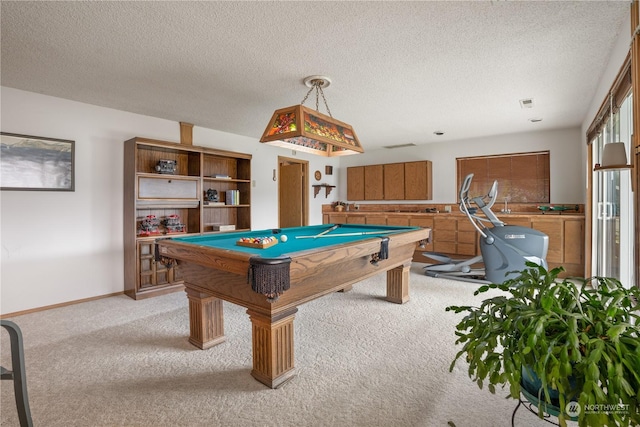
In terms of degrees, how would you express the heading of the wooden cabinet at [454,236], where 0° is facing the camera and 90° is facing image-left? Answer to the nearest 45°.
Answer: approximately 0°

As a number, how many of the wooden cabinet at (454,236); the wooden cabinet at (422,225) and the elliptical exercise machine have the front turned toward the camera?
2

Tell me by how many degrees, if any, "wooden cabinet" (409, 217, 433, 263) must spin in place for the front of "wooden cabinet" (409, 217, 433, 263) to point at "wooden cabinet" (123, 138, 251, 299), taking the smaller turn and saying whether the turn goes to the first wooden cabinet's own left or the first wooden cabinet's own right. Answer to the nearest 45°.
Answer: approximately 45° to the first wooden cabinet's own right

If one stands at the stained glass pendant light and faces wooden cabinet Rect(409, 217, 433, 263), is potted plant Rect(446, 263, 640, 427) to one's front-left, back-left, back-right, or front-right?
back-right

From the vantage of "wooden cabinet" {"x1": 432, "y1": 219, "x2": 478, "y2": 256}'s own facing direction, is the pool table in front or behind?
in front

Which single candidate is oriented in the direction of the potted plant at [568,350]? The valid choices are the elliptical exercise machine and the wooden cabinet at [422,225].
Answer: the wooden cabinet

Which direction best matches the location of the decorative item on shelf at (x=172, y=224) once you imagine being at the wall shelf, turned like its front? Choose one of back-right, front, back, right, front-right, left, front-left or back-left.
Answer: right

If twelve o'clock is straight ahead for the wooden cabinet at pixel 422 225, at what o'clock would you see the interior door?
The interior door is roughly at 3 o'clock from the wooden cabinet.

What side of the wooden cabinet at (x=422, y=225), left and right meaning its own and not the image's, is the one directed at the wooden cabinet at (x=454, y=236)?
left
